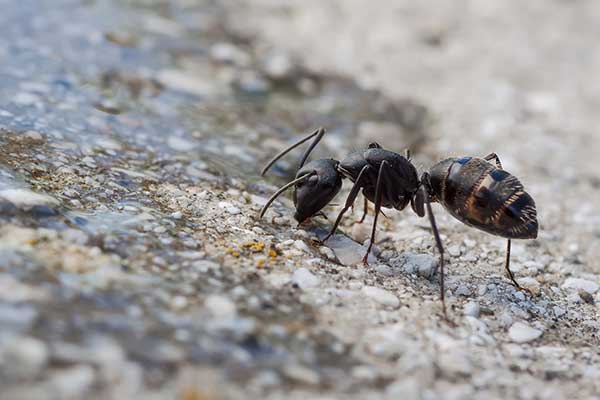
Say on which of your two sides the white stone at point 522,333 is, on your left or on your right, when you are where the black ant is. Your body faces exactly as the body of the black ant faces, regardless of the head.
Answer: on your left

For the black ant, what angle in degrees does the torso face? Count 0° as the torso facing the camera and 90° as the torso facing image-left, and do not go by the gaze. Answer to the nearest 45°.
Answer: approximately 90°

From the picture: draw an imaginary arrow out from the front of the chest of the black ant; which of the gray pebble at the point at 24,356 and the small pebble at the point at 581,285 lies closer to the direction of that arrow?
the gray pebble

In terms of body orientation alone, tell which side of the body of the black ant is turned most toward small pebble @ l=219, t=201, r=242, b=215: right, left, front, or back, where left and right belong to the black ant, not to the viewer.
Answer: front

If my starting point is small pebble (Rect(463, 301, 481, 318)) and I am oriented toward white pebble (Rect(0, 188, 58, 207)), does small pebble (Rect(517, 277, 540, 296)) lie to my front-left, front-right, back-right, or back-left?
back-right

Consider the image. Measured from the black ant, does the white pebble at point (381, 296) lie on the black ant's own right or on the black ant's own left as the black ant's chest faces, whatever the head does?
on the black ant's own left

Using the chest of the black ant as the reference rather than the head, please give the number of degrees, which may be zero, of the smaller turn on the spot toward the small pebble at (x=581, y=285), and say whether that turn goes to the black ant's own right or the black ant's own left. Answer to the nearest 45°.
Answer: approximately 180°
